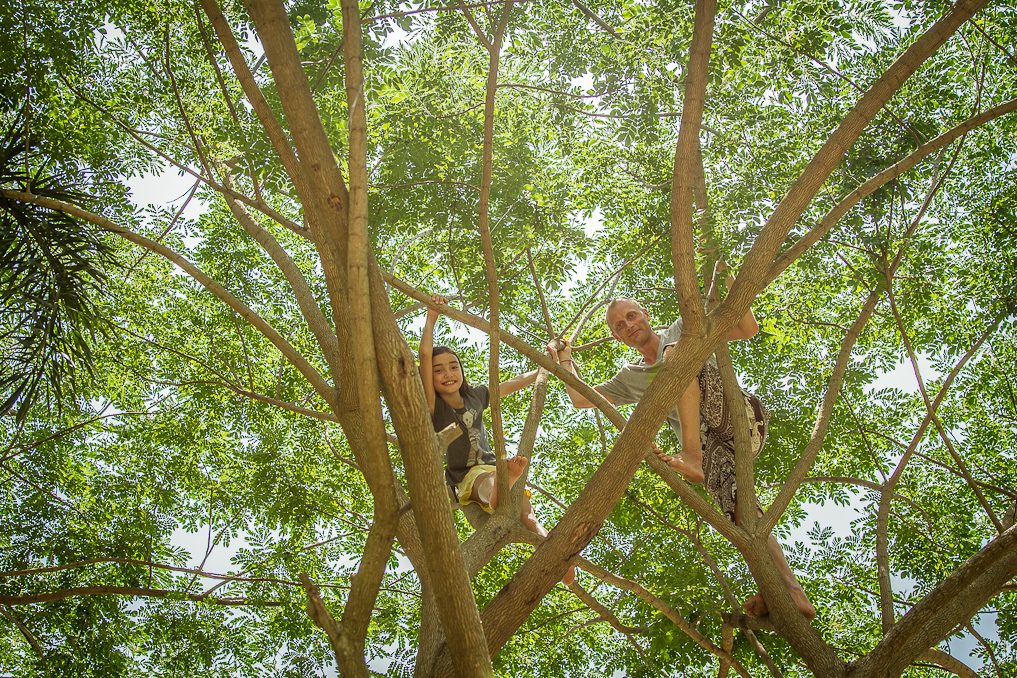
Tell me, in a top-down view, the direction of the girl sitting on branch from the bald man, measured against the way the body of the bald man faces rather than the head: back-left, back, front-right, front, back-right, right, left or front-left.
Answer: right

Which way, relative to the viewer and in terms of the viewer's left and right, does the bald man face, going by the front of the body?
facing the viewer

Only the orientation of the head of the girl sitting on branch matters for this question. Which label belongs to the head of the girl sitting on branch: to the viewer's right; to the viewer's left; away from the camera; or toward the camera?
toward the camera
